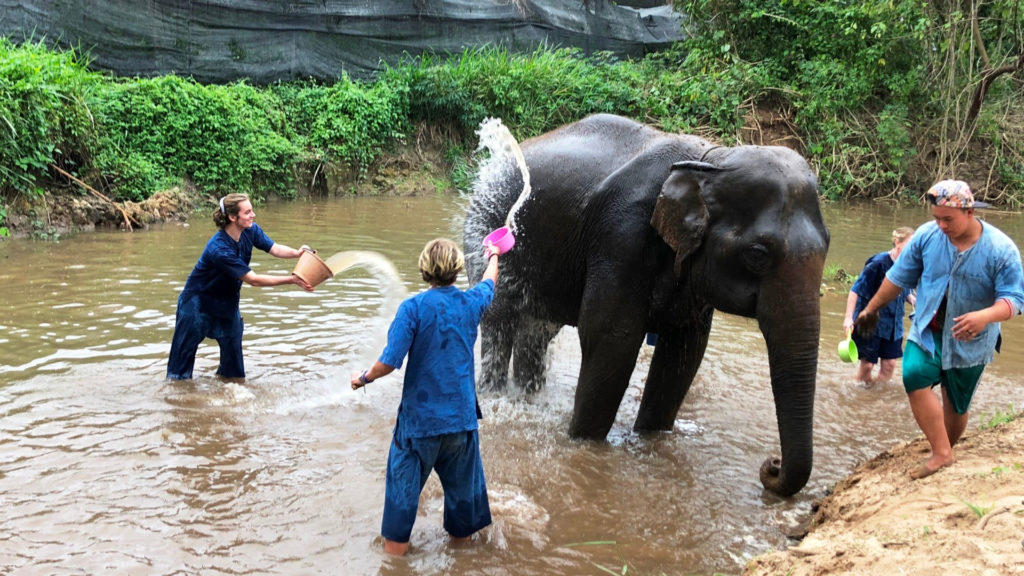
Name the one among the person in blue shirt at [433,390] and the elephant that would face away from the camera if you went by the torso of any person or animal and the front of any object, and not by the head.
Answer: the person in blue shirt

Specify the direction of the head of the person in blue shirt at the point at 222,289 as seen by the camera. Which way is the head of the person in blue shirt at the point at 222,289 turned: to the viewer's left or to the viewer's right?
to the viewer's right

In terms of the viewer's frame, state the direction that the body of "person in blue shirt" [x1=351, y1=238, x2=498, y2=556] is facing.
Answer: away from the camera

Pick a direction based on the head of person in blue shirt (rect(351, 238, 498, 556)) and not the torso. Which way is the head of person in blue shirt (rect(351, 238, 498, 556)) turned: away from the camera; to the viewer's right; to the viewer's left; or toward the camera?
away from the camera

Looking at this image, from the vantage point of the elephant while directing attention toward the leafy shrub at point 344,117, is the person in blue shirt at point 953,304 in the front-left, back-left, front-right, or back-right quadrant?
back-right

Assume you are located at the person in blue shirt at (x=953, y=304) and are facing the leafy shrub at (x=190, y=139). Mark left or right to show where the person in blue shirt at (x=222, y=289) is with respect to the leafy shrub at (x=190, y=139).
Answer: left

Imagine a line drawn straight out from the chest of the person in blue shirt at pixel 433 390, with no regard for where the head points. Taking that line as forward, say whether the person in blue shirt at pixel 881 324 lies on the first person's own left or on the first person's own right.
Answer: on the first person's own right

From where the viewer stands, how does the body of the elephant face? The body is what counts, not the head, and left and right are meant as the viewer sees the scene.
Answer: facing the viewer and to the right of the viewer

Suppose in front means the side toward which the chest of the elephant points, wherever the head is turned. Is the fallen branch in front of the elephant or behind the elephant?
behind

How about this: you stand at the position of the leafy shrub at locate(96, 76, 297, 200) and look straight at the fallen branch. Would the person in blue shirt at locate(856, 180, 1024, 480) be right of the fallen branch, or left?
left

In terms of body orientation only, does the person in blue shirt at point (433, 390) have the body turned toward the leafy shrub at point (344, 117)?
yes

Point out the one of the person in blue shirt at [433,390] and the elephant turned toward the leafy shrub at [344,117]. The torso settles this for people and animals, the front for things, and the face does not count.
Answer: the person in blue shirt

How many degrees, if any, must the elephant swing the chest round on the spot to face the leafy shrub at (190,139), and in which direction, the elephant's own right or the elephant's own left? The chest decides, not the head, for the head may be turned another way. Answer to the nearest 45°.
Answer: approximately 180°

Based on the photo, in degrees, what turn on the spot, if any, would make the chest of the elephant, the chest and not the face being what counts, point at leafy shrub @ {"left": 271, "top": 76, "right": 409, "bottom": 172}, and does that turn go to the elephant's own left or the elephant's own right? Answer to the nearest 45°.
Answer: approximately 180°

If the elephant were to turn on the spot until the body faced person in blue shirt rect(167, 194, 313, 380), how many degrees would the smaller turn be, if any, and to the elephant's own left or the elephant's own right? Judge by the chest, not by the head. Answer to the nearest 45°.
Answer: approximately 135° to the elephant's own right

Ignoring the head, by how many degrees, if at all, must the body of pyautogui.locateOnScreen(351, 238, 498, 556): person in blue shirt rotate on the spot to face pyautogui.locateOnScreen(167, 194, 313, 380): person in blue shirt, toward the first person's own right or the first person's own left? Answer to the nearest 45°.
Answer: approximately 45° to the first person's own left

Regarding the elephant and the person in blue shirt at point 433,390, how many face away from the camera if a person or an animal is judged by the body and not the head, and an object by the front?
1

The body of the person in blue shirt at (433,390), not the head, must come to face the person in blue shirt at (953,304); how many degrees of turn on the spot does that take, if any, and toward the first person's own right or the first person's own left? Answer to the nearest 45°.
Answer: approximately 90° to the first person's own right

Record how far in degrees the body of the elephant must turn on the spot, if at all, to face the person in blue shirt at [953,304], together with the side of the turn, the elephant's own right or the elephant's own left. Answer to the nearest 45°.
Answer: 0° — it already faces them
